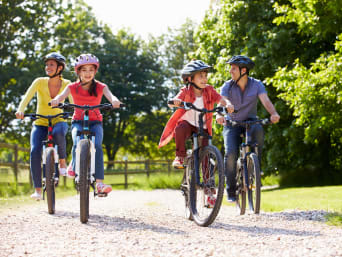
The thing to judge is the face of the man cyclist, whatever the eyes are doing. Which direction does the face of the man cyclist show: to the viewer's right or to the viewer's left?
to the viewer's left

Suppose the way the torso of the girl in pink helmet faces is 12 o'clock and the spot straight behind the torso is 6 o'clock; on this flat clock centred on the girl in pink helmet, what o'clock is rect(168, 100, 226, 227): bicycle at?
The bicycle is roughly at 10 o'clock from the girl in pink helmet.

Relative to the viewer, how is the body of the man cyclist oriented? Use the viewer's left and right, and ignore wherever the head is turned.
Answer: facing the viewer

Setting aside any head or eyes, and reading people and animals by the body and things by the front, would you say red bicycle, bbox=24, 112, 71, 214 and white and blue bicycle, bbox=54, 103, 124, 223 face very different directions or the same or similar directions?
same or similar directions

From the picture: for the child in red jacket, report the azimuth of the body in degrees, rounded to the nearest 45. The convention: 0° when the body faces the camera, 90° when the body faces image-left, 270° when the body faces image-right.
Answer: approximately 315°

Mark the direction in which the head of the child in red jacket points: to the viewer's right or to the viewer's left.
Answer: to the viewer's right

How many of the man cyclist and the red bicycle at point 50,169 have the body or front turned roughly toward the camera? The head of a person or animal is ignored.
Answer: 2

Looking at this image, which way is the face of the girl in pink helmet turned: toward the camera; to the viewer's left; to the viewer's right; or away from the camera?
toward the camera

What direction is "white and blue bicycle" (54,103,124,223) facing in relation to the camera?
toward the camera

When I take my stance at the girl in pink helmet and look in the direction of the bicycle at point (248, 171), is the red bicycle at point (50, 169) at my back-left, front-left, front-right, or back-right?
back-left

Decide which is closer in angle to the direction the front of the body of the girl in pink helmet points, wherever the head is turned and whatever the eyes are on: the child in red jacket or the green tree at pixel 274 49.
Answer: the child in red jacket

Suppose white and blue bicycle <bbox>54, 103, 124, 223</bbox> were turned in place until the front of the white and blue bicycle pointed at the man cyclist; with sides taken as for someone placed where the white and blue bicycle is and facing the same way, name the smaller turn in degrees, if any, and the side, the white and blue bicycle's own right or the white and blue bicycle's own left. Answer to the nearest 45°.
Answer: approximately 90° to the white and blue bicycle's own left

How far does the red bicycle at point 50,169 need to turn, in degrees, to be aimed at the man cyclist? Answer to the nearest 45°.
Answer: approximately 90° to its left

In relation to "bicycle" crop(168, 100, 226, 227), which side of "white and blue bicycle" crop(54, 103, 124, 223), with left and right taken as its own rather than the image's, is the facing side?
left
